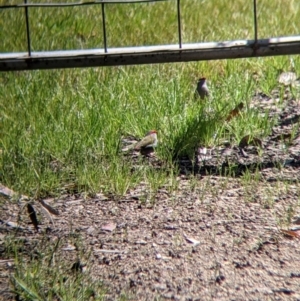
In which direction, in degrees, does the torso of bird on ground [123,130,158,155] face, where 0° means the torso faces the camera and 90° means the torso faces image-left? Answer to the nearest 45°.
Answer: approximately 270°

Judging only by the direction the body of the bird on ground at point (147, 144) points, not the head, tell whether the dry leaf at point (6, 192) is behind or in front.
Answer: behind
